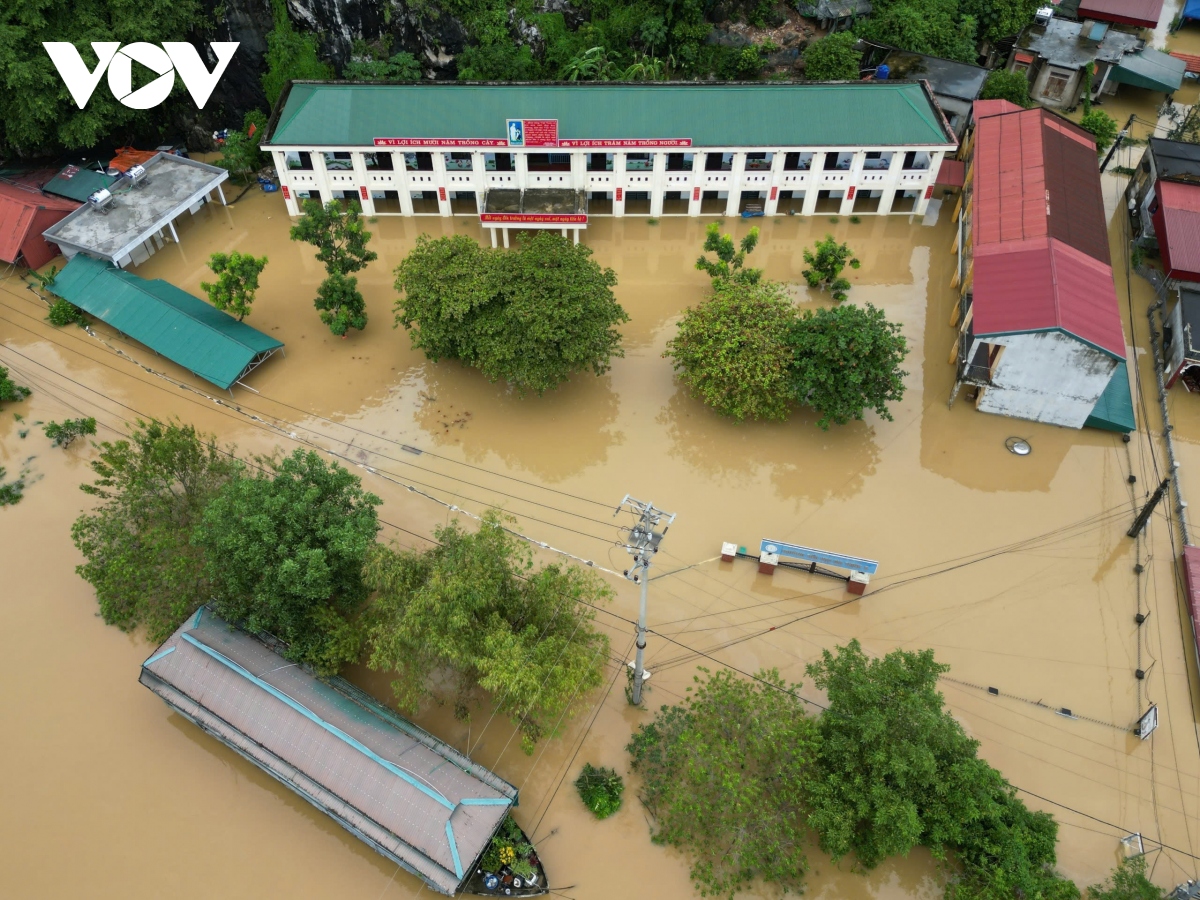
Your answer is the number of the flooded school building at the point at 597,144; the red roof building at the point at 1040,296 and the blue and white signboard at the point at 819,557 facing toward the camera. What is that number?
2

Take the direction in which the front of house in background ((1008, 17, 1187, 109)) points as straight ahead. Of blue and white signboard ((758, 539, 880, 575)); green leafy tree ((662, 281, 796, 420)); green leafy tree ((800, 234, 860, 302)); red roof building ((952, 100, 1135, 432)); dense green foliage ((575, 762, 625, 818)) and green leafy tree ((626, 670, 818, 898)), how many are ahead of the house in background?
6

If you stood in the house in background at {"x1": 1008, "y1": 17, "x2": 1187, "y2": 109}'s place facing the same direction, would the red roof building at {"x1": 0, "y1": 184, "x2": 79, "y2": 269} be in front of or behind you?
in front

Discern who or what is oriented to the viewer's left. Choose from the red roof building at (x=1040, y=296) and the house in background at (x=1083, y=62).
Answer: the red roof building

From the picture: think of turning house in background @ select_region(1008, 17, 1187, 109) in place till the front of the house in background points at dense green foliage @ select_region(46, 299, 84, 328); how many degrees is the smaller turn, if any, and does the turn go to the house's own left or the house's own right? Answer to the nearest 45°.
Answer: approximately 45° to the house's own right

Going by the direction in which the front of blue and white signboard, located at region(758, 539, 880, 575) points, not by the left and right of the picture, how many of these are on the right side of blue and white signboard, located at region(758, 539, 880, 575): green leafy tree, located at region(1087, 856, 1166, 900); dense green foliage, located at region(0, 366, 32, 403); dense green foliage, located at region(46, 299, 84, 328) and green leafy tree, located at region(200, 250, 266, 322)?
3

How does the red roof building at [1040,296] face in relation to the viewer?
to the viewer's left

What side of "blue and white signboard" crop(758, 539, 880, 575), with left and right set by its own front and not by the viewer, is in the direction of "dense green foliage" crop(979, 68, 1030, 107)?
back

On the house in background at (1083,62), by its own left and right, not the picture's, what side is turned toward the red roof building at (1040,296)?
front

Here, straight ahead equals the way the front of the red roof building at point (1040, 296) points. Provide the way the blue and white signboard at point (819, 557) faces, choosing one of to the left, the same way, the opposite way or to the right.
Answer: to the left

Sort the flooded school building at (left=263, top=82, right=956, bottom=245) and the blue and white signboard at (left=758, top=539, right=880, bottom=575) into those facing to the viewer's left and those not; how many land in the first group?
0

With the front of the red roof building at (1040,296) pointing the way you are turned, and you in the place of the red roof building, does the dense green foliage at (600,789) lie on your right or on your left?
on your left

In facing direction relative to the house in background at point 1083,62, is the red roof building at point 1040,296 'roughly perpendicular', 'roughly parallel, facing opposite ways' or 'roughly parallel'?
roughly perpendicular
